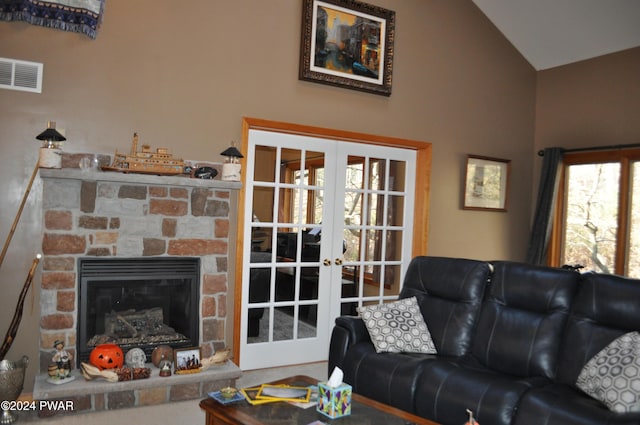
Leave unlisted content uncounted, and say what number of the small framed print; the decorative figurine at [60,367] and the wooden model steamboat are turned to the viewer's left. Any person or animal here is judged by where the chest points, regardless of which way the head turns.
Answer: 1

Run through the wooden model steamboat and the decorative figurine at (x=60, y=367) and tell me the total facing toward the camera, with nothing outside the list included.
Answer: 1

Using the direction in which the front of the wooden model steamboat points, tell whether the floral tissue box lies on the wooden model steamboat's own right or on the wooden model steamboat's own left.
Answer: on the wooden model steamboat's own left

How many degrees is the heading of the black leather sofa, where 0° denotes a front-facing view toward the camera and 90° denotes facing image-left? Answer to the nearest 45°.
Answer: approximately 45°

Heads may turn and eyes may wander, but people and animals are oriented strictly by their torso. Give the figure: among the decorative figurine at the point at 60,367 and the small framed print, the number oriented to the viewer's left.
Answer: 0

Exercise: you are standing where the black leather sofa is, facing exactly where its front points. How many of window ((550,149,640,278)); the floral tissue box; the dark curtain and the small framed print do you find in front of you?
1

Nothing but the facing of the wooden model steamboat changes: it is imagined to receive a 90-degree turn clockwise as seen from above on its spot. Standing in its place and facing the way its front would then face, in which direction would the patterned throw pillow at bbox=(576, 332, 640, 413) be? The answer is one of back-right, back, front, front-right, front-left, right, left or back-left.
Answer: back-right

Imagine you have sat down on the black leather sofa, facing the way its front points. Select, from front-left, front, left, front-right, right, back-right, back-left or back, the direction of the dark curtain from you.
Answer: back-right

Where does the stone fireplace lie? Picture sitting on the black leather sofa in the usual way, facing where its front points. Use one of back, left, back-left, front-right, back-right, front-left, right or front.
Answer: front-right

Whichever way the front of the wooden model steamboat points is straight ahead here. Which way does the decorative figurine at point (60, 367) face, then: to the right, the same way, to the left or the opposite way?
to the left

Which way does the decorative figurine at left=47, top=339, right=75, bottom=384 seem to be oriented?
toward the camera

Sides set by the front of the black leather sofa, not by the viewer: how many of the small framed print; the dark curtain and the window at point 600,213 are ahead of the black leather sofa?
0

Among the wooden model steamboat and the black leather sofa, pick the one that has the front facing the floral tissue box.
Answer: the black leather sofa

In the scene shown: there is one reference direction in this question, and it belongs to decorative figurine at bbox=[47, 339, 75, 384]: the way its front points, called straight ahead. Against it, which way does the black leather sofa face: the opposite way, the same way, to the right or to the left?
to the right

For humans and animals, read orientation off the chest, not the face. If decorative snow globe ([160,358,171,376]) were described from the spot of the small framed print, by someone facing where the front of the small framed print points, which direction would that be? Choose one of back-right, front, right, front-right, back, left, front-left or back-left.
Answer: right

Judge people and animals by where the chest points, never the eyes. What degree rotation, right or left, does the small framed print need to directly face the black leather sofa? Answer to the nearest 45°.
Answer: approximately 45° to its right

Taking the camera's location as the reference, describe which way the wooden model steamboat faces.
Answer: facing to the left of the viewer
